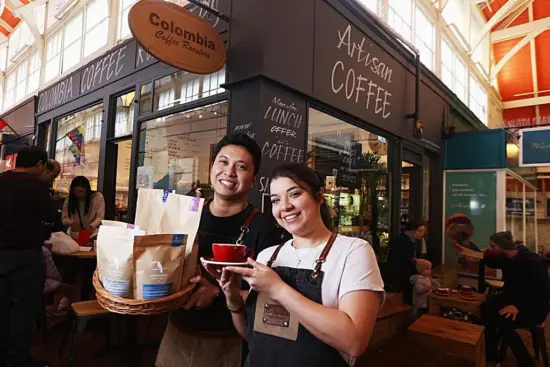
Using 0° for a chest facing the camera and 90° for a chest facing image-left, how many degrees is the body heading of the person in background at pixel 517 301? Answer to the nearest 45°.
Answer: approximately 90°

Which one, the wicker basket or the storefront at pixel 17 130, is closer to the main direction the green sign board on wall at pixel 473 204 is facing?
the wicker basket

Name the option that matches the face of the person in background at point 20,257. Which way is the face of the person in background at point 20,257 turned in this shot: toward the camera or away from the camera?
away from the camera

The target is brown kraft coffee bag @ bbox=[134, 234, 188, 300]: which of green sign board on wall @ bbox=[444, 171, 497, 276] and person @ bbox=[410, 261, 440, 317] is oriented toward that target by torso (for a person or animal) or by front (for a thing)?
the green sign board on wall

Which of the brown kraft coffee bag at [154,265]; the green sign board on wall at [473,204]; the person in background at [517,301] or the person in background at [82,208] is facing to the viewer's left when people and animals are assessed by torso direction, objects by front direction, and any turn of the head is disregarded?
the person in background at [517,301]

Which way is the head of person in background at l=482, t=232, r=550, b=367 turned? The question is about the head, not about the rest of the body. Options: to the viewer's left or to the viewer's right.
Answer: to the viewer's left

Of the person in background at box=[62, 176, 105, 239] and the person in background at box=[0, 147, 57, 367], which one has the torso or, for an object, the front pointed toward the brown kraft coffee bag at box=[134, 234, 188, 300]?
the person in background at box=[62, 176, 105, 239]
